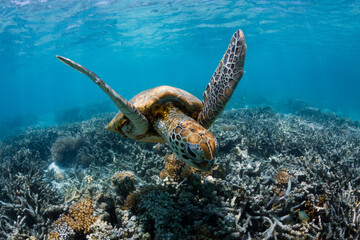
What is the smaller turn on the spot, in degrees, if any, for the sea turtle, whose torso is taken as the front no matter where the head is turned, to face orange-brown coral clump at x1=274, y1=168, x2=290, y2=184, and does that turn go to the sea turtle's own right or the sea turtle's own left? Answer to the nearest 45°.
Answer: approximately 45° to the sea turtle's own left

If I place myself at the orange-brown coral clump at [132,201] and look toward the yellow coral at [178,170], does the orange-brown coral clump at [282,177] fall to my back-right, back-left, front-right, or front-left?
front-right

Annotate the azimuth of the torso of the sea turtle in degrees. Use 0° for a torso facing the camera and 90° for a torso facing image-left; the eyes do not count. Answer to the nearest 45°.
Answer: approximately 315°

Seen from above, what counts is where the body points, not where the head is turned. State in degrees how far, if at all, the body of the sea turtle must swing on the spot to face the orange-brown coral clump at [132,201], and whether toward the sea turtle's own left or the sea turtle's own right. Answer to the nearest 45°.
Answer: approximately 90° to the sea turtle's own right
